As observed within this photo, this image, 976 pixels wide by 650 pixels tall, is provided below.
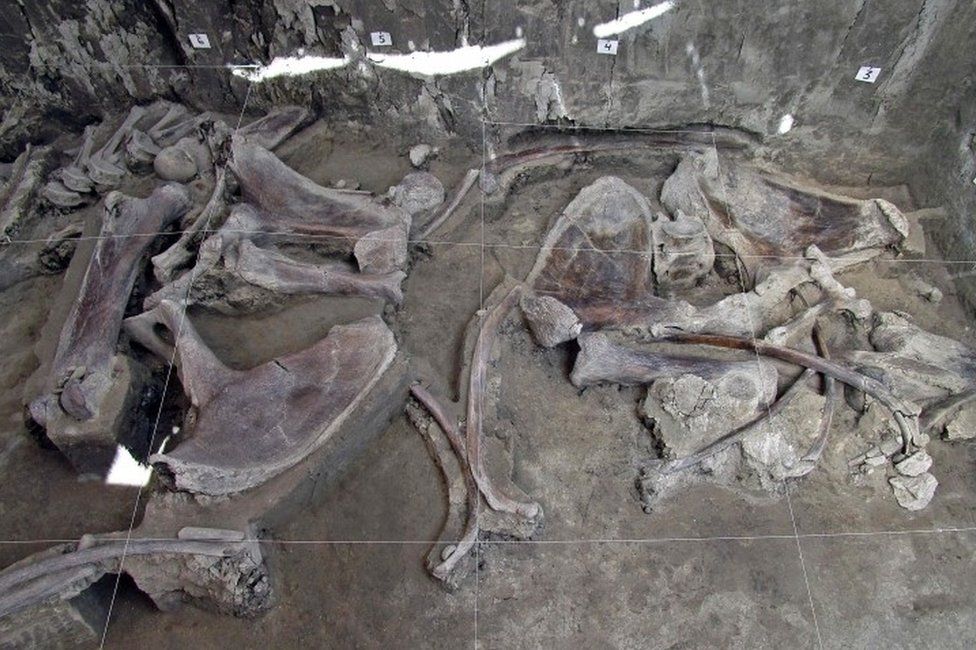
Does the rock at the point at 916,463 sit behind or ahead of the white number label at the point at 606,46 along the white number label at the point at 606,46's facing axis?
ahead

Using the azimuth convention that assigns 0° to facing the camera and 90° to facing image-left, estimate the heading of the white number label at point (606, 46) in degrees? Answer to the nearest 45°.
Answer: approximately 0°

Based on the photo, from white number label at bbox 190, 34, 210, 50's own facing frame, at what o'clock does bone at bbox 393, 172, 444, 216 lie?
The bone is roughly at 11 o'clock from the white number label.

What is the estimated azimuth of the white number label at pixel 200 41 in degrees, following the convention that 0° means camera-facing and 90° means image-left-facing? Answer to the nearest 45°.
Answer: approximately 0°

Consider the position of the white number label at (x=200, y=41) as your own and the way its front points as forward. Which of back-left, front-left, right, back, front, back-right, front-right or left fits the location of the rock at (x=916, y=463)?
front-left

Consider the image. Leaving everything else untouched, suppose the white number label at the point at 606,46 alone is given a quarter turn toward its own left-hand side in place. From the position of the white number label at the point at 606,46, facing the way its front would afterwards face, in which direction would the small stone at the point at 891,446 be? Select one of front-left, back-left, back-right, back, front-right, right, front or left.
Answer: front-right

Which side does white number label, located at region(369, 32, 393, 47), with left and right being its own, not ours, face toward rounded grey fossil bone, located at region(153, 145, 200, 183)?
right

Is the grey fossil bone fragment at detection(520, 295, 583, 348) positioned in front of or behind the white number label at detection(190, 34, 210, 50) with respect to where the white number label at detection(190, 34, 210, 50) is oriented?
in front

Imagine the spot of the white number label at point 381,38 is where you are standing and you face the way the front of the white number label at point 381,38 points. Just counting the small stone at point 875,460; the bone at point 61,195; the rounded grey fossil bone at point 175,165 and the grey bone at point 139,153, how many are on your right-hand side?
3

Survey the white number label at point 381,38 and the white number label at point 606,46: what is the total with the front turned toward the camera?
2

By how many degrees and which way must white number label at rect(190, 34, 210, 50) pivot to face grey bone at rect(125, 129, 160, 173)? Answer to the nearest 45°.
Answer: approximately 45° to its right

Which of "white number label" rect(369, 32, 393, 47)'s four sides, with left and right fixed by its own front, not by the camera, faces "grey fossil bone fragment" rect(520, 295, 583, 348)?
front

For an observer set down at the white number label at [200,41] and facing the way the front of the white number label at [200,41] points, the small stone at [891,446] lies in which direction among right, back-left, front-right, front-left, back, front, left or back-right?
front-left

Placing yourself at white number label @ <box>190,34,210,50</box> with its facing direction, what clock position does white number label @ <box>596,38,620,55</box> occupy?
white number label @ <box>596,38,620,55</box> is roughly at 10 o'clock from white number label @ <box>190,34,210,50</box>.
